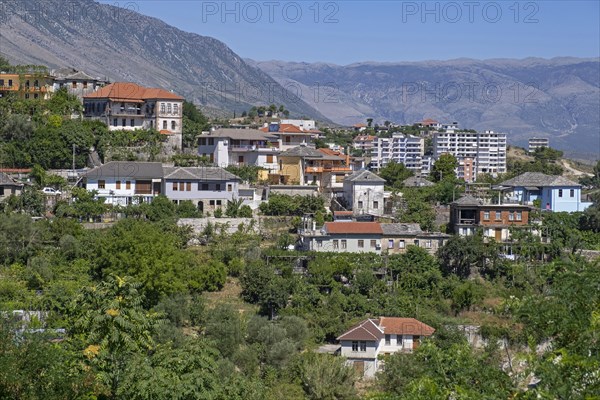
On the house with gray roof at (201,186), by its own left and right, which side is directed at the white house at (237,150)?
back

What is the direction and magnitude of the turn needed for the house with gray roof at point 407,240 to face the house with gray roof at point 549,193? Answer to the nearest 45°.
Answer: approximately 135° to its left

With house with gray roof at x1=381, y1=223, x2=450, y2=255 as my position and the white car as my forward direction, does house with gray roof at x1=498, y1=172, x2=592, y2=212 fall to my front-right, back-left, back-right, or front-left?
back-right

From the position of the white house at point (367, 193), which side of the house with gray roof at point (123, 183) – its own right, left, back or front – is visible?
left

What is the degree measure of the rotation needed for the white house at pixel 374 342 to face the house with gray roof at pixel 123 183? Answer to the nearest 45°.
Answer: approximately 135° to its right

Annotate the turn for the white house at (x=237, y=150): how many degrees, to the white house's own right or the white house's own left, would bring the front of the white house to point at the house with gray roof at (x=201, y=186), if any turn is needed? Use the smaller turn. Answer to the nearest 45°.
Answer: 0° — it already faces it

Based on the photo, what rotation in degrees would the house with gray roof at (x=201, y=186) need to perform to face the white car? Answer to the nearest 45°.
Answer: approximately 90° to its right

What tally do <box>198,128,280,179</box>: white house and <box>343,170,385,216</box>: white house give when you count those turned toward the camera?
2
